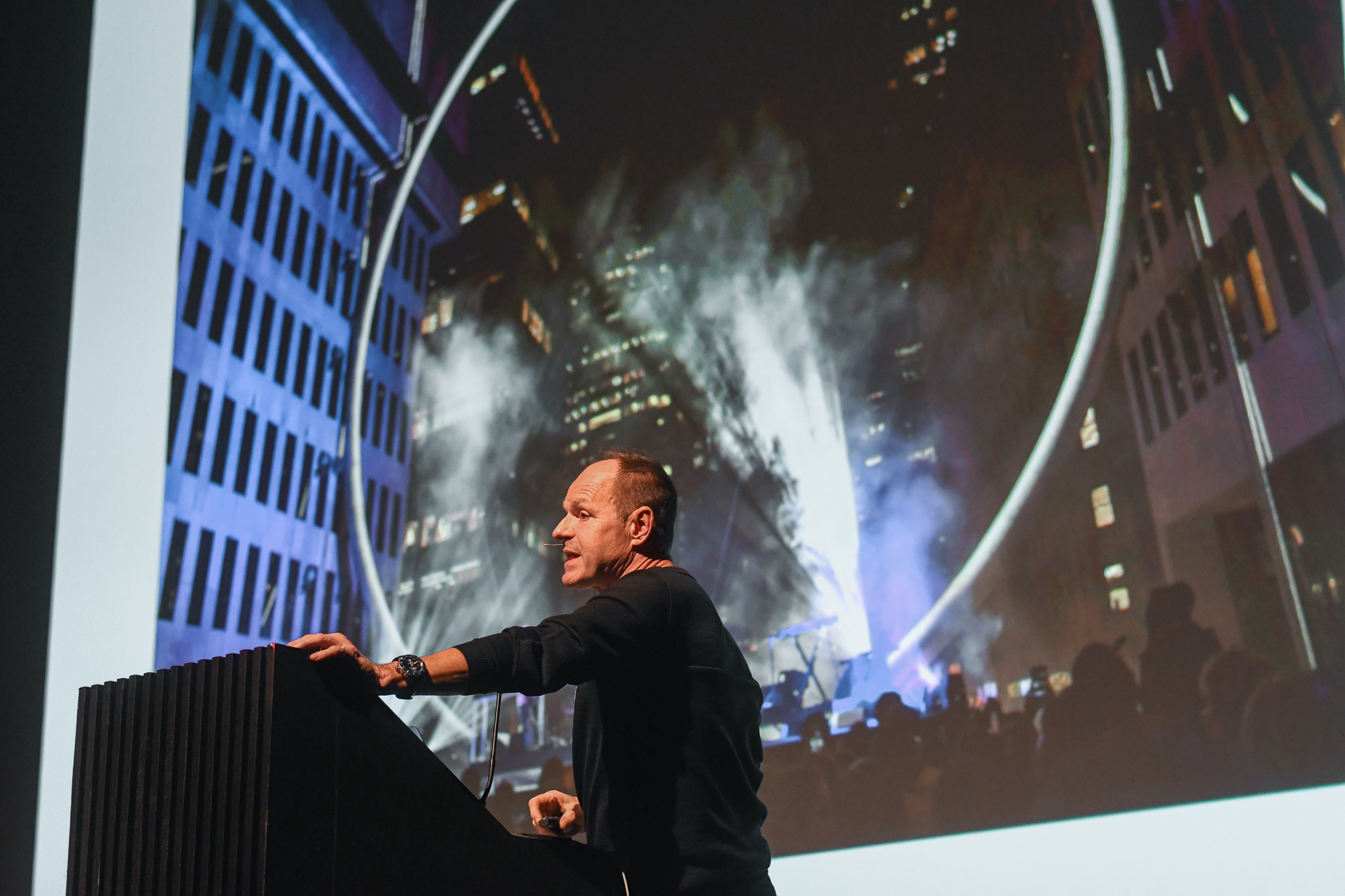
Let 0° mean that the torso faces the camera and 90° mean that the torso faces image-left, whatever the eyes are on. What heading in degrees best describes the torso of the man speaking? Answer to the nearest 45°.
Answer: approximately 90°

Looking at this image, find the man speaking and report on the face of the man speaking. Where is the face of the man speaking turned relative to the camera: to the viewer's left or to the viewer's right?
to the viewer's left
